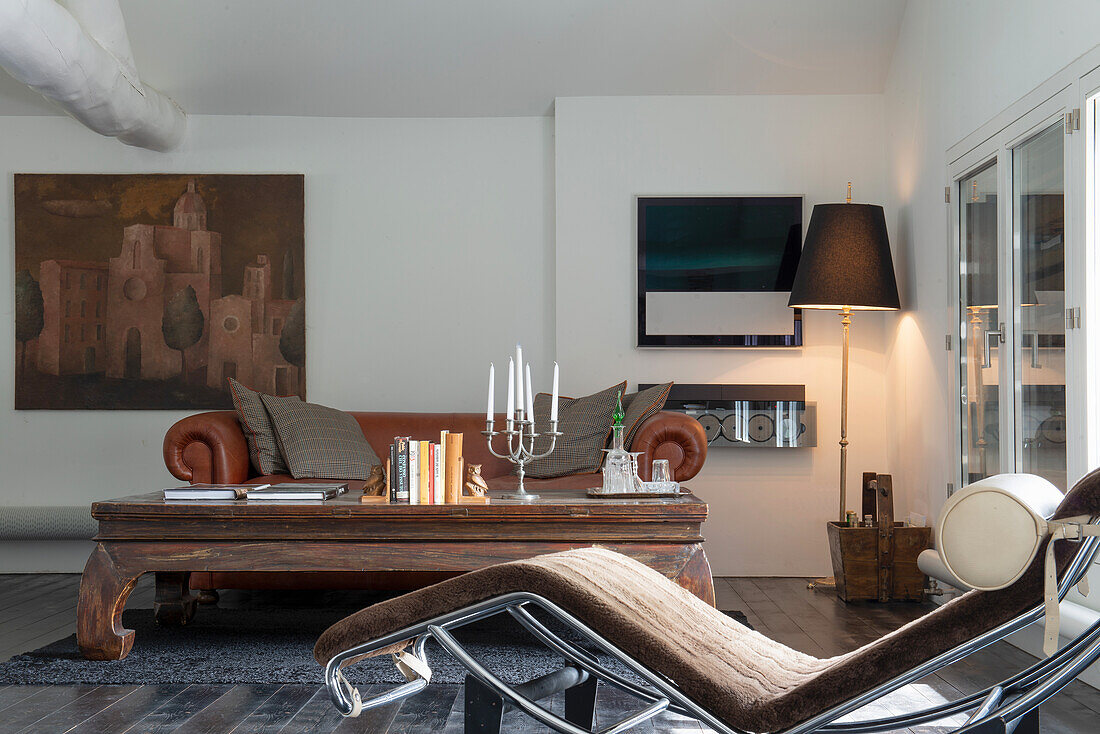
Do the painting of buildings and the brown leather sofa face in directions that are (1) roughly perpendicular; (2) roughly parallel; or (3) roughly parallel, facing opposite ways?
roughly parallel

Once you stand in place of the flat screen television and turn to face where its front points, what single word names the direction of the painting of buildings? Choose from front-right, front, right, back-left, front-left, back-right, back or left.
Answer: right

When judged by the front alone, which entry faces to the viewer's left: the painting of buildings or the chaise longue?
the chaise longue

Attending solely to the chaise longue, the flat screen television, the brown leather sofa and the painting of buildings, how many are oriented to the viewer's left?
1

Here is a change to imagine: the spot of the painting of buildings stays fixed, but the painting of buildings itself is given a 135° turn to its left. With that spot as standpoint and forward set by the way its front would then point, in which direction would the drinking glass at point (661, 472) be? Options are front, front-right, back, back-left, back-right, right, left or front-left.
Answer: right

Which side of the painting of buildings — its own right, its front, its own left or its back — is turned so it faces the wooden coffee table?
front

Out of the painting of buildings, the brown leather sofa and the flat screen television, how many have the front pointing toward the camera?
3

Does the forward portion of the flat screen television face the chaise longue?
yes

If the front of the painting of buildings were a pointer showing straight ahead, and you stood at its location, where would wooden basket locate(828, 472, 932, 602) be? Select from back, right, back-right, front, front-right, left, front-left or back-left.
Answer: front-left

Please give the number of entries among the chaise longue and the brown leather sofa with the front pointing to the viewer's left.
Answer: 1

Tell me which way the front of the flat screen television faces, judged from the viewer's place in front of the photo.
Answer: facing the viewer

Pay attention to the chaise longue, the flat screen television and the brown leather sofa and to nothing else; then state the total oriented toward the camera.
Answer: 2

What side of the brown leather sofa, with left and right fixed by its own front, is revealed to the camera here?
front

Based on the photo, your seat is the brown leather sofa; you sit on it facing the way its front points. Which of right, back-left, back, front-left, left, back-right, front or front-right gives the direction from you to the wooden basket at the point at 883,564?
left

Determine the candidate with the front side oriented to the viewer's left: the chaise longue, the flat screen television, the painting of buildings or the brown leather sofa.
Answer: the chaise longue

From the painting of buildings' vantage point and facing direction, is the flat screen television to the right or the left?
on its left

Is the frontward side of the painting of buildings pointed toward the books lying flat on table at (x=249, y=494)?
yes

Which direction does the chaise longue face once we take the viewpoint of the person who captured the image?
facing to the left of the viewer

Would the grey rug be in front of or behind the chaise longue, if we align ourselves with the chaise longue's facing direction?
in front
